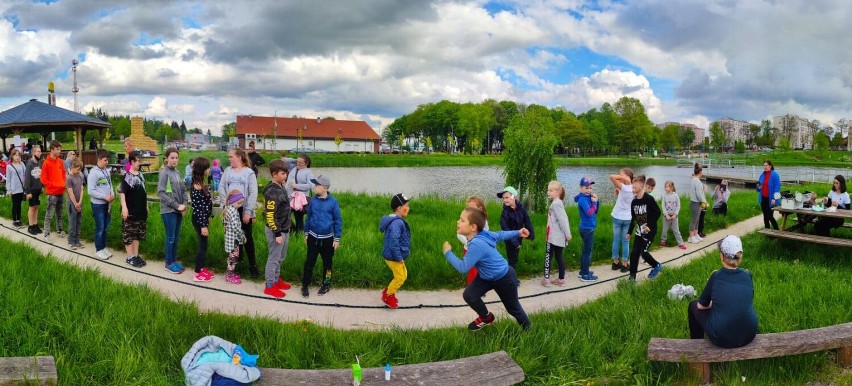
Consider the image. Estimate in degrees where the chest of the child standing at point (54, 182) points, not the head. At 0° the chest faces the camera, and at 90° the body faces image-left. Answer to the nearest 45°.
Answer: approximately 315°

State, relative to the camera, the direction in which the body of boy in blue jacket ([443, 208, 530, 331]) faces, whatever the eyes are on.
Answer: to the viewer's left

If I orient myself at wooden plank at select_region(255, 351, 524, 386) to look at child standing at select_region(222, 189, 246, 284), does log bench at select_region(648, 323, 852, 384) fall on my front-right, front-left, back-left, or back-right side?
back-right

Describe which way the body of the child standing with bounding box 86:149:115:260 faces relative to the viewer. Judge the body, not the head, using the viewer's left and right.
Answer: facing the viewer and to the right of the viewer

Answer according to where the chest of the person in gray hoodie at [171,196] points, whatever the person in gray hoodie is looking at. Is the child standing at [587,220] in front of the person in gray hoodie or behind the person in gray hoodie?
in front

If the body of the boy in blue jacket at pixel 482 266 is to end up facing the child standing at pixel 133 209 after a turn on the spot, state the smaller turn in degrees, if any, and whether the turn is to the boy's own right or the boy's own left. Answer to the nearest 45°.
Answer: approximately 45° to the boy's own right

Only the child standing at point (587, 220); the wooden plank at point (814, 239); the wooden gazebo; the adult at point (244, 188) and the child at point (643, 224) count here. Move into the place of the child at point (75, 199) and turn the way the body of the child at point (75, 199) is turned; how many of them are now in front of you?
4

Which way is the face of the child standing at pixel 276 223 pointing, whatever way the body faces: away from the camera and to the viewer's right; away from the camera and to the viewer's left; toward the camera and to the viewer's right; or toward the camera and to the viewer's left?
toward the camera and to the viewer's right

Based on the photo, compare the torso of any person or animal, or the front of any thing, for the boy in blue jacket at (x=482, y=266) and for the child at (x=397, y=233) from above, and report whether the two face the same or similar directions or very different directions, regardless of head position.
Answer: very different directions
